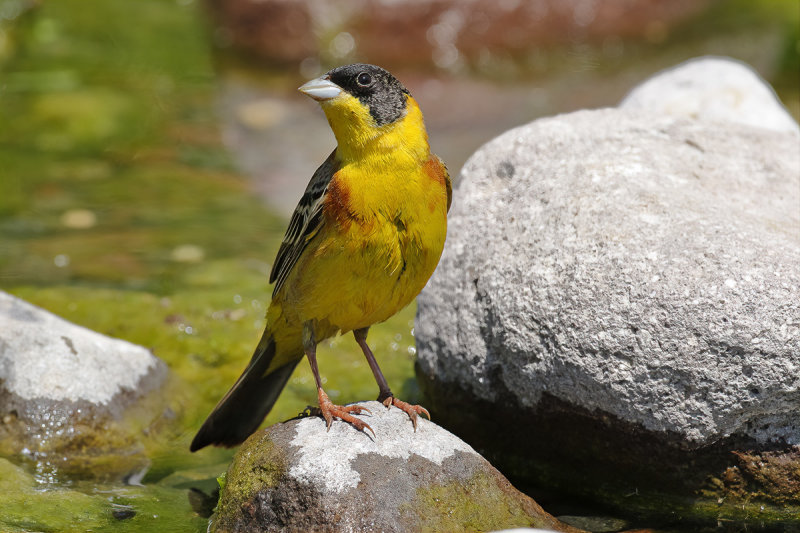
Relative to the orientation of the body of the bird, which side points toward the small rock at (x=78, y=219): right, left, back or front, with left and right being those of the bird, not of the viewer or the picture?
back

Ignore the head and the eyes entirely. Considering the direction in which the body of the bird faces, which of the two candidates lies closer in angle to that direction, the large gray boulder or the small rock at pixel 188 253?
the large gray boulder

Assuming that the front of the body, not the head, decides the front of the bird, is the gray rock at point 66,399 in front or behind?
behind

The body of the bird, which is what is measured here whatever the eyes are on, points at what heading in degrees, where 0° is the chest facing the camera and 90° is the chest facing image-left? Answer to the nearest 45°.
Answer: approximately 315°

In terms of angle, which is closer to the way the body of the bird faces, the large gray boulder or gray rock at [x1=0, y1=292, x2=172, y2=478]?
the large gray boulder

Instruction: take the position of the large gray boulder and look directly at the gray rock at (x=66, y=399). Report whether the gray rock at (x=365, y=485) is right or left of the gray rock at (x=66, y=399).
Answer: left

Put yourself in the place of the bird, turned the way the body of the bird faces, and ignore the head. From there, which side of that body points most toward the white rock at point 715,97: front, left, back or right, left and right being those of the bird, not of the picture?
left

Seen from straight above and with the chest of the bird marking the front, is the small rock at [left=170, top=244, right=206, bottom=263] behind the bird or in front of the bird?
behind
